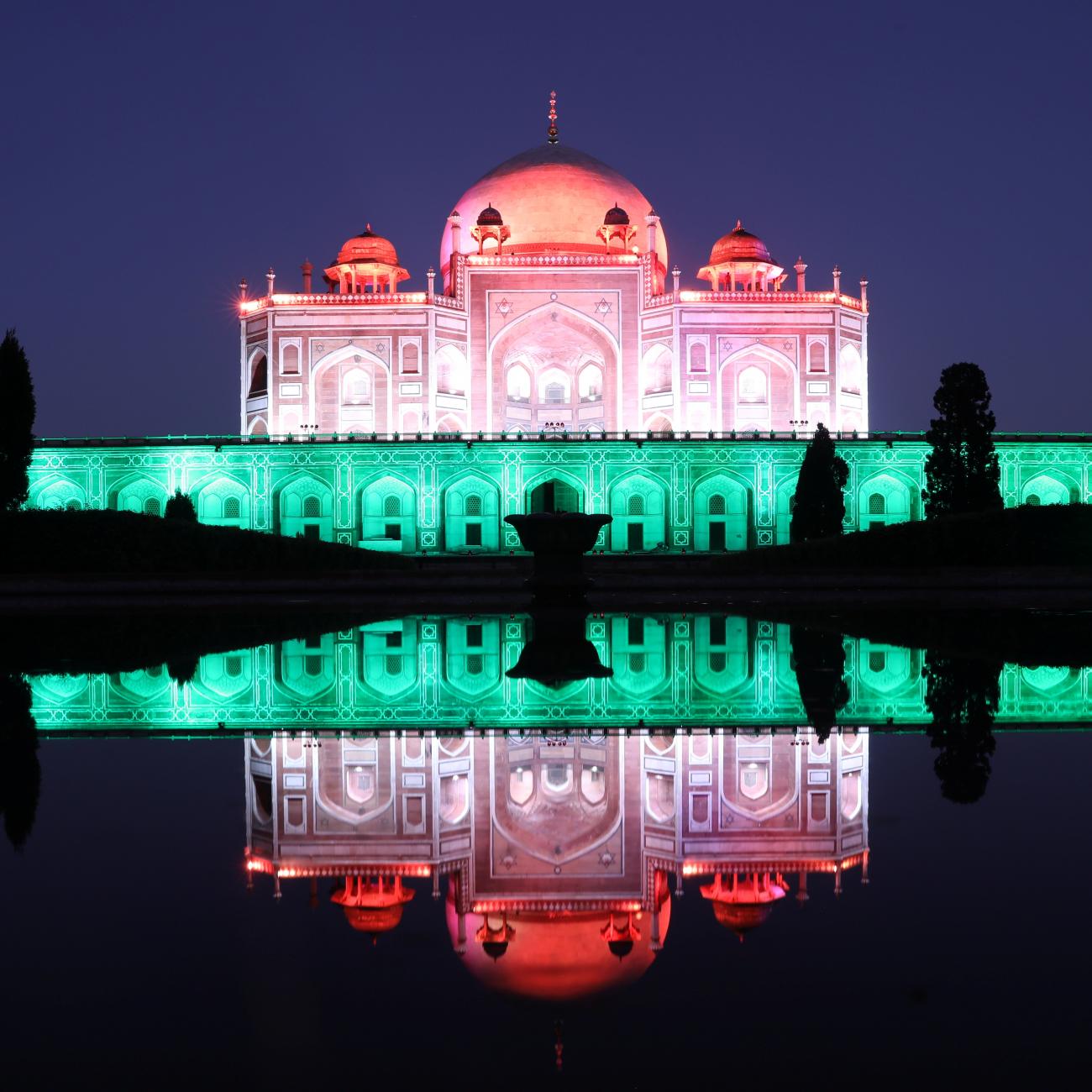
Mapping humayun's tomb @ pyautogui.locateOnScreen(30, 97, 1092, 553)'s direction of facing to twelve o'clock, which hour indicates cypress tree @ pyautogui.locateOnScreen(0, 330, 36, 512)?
The cypress tree is roughly at 1 o'clock from the humayun's tomb.

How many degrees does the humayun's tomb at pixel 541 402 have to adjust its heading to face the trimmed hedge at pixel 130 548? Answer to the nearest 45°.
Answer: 0° — it already faces it

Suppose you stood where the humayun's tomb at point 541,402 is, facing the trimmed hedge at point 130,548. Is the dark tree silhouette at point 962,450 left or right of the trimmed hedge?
left

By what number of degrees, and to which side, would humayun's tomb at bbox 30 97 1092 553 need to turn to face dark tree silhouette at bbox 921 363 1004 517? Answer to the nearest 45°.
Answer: approximately 45° to its left

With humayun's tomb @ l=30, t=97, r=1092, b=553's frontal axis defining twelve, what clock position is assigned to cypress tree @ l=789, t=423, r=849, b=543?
The cypress tree is roughly at 11 o'clock from the humayun's tomb.

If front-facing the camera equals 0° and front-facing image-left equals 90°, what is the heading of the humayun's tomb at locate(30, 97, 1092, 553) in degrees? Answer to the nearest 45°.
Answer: approximately 0°

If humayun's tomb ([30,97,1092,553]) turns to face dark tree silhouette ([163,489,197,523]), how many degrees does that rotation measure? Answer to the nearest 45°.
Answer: approximately 45° to its right
